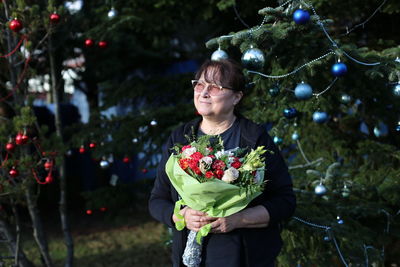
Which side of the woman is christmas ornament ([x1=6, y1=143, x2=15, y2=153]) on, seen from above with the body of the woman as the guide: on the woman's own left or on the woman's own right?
on the woman's own right

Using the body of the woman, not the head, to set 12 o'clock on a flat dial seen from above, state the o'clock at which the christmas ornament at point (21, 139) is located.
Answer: The christmas ornament is roughly at 3 o'clock from the woman.

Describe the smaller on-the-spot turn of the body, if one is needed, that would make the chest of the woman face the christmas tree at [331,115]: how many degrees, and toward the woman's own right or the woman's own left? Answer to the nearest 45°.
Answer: approximately 180°

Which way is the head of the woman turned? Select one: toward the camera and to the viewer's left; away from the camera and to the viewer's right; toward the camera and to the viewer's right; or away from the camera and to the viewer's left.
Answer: toward the camera and to the viewer's left

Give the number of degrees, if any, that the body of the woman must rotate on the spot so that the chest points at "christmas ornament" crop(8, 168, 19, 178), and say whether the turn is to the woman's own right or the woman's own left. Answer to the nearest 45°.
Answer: approximately 90° to the woman's own right

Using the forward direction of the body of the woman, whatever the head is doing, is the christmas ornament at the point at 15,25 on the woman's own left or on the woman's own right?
on the woman's own right

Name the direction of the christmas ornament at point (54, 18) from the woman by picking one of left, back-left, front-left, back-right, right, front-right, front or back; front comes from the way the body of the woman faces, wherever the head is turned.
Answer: right

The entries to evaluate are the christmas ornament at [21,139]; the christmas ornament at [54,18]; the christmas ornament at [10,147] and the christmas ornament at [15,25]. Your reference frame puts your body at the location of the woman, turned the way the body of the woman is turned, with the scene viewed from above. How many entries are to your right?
4

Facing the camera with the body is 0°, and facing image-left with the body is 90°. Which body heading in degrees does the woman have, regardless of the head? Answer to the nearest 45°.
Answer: approximately 45°
